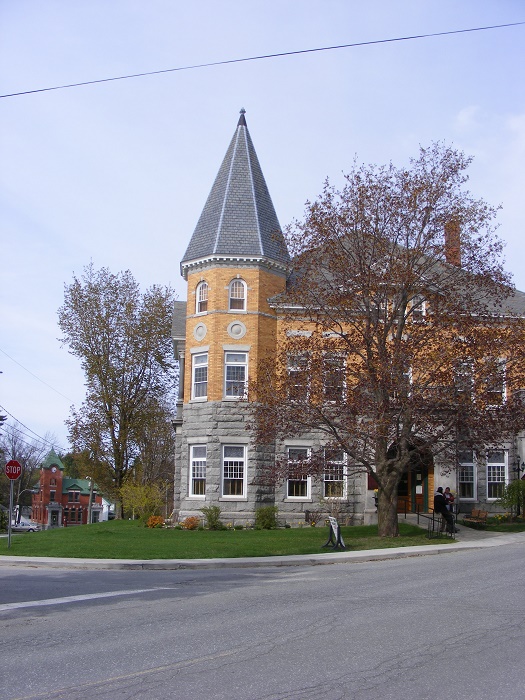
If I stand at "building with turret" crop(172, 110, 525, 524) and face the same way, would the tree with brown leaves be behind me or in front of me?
in front

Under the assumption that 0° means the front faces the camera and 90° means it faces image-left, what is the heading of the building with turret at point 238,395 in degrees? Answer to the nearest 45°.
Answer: approximately 0°

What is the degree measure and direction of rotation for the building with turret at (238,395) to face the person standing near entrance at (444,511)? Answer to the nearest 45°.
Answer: approximately 45° to its left
